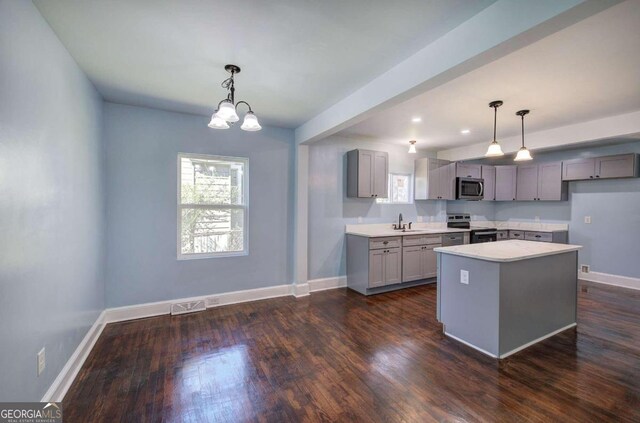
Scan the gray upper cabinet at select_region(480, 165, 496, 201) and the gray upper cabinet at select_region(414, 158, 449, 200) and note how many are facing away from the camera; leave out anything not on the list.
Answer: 0

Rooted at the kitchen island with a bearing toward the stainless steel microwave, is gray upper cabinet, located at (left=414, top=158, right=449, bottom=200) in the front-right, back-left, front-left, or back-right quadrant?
front-left

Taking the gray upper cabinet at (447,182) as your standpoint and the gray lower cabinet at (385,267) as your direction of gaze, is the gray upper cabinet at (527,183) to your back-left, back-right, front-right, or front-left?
back-left

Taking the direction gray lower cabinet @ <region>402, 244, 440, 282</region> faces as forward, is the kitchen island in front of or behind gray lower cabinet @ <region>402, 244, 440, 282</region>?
in front

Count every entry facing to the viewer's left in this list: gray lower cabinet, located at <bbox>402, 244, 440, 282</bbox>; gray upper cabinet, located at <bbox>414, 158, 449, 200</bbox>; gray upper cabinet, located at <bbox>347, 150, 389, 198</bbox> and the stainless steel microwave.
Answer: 0

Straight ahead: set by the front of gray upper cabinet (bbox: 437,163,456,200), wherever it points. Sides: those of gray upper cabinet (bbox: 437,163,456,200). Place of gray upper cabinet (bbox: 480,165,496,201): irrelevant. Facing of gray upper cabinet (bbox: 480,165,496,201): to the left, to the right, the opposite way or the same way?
the same way

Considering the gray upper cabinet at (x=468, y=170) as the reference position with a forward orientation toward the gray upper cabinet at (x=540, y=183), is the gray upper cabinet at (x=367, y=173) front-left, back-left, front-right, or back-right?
back-right

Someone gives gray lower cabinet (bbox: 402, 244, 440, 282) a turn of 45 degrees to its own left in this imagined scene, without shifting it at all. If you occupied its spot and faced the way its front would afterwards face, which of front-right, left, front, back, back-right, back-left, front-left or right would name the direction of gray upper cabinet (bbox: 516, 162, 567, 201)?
front-left

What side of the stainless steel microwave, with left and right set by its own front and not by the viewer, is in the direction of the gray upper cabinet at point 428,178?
right

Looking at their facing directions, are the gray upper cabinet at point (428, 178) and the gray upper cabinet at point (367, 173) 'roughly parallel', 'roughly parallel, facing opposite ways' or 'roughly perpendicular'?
roughly parallel

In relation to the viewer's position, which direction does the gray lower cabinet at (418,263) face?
facing the viewer and to the right of the viewer

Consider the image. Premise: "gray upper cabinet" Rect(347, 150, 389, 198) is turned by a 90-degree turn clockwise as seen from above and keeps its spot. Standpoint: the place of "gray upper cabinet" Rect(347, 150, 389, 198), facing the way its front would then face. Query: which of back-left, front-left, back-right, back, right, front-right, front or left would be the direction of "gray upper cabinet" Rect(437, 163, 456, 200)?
back
